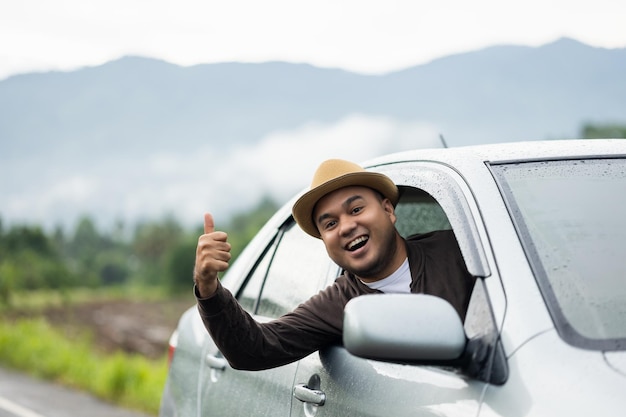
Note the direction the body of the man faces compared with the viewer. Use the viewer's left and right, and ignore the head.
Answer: facing the viewer

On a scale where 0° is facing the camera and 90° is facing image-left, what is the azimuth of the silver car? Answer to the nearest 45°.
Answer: approximately 315°
